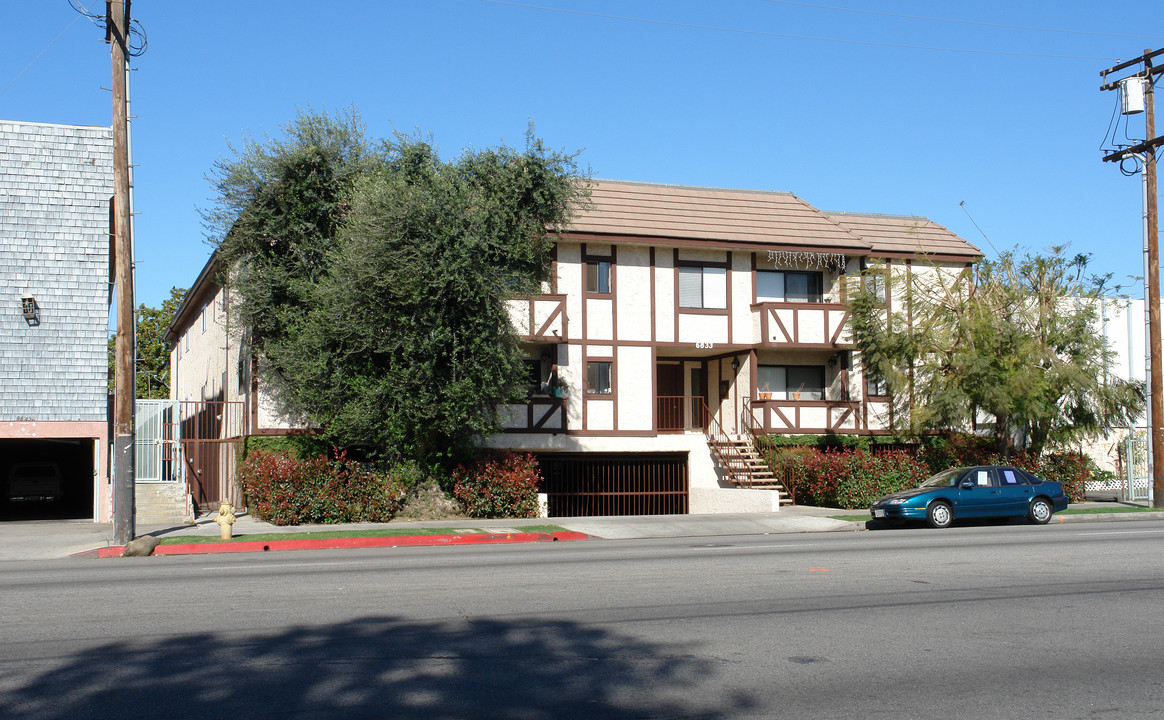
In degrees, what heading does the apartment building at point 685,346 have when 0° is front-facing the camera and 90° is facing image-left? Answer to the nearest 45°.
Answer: approximately 0°

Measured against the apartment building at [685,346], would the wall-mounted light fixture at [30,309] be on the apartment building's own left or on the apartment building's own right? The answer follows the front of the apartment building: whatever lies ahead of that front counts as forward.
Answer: on the apartment building's own right

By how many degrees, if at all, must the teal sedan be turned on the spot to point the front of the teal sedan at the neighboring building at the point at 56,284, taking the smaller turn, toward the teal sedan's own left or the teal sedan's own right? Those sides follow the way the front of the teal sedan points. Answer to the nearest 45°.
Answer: approximately 45° to the teal sedan's own right

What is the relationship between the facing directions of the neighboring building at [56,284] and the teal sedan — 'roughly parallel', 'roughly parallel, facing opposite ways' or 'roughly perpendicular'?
roughly perpendicular

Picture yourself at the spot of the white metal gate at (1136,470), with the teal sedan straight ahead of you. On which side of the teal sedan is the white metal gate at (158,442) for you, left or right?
right

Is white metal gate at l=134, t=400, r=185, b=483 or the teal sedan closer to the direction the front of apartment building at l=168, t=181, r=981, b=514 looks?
the teal sedan

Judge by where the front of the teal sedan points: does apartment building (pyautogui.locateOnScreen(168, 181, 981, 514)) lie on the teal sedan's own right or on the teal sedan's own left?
on the teal sedan's own right

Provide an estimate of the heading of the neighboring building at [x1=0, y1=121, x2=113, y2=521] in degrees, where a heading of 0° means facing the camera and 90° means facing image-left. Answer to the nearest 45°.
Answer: approximately 0°

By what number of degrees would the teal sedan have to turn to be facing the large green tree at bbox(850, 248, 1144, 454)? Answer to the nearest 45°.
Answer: approximately 135° to its right
